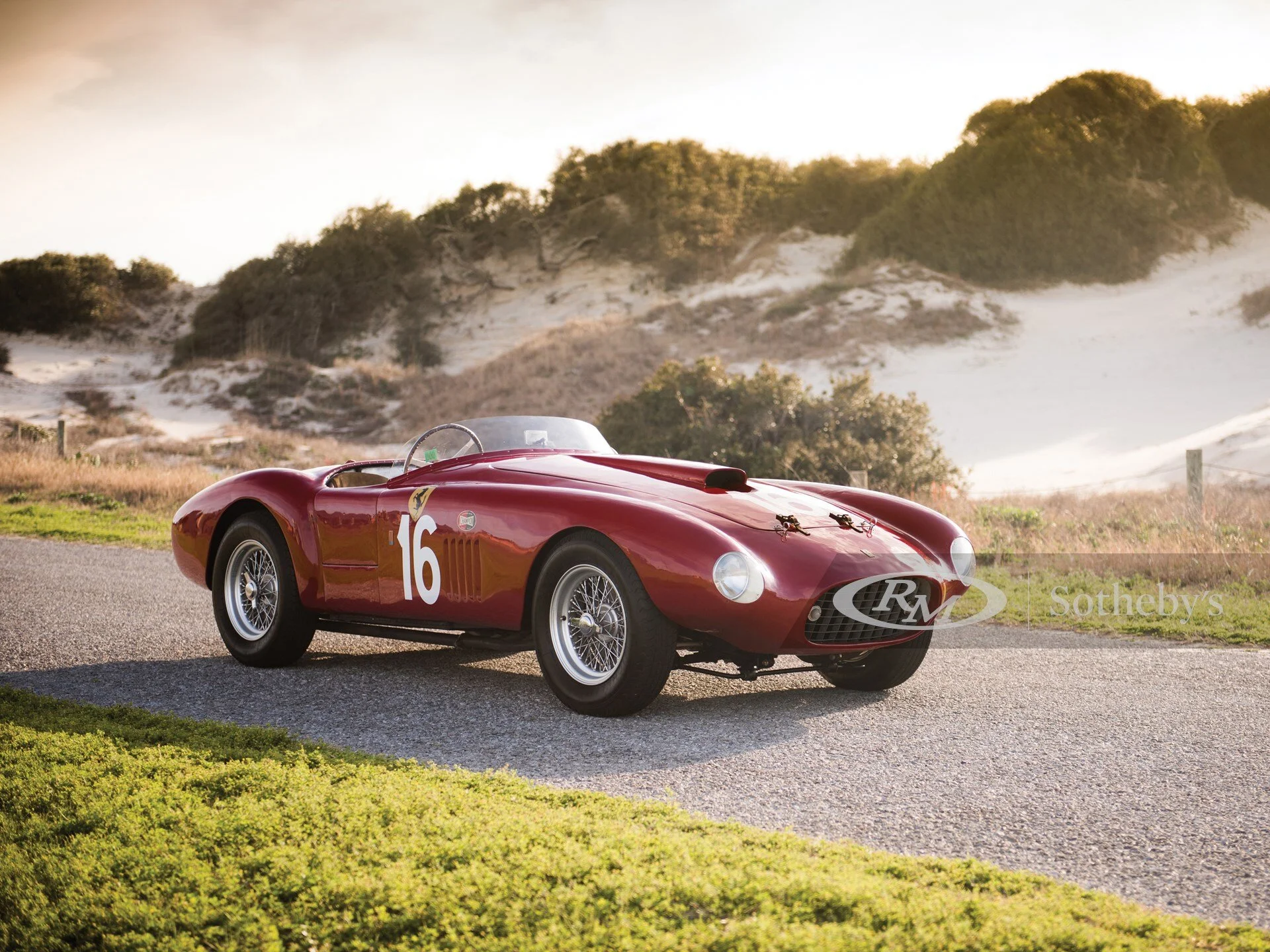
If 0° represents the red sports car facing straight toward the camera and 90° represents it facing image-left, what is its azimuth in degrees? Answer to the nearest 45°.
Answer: approximately 315°

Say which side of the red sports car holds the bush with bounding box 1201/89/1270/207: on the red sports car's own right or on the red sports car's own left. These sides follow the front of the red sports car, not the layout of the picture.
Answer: on the red sports car's own left

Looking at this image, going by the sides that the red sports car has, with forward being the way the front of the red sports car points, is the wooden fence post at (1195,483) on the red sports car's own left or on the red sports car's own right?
on the red sports car's own left

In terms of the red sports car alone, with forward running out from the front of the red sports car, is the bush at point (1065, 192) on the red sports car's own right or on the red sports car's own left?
on the red sports car's own left
